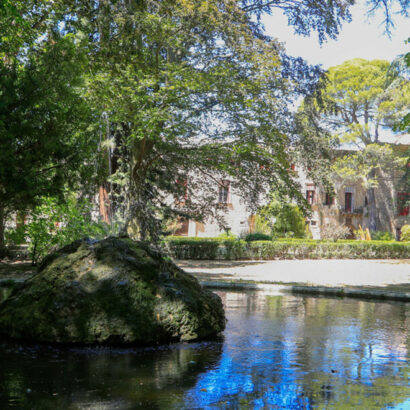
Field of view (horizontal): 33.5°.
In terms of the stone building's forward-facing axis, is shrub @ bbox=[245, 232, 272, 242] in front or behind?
in front

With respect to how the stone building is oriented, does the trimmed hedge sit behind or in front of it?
in front

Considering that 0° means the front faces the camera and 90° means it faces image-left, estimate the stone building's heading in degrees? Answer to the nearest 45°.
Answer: approximately 0°

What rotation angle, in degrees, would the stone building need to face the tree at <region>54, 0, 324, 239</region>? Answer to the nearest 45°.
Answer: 0° — it already faces it

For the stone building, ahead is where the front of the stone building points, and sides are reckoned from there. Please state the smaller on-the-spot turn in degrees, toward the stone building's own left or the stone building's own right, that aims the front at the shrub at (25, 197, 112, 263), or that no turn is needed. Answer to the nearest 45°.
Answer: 0° — it already faces it
